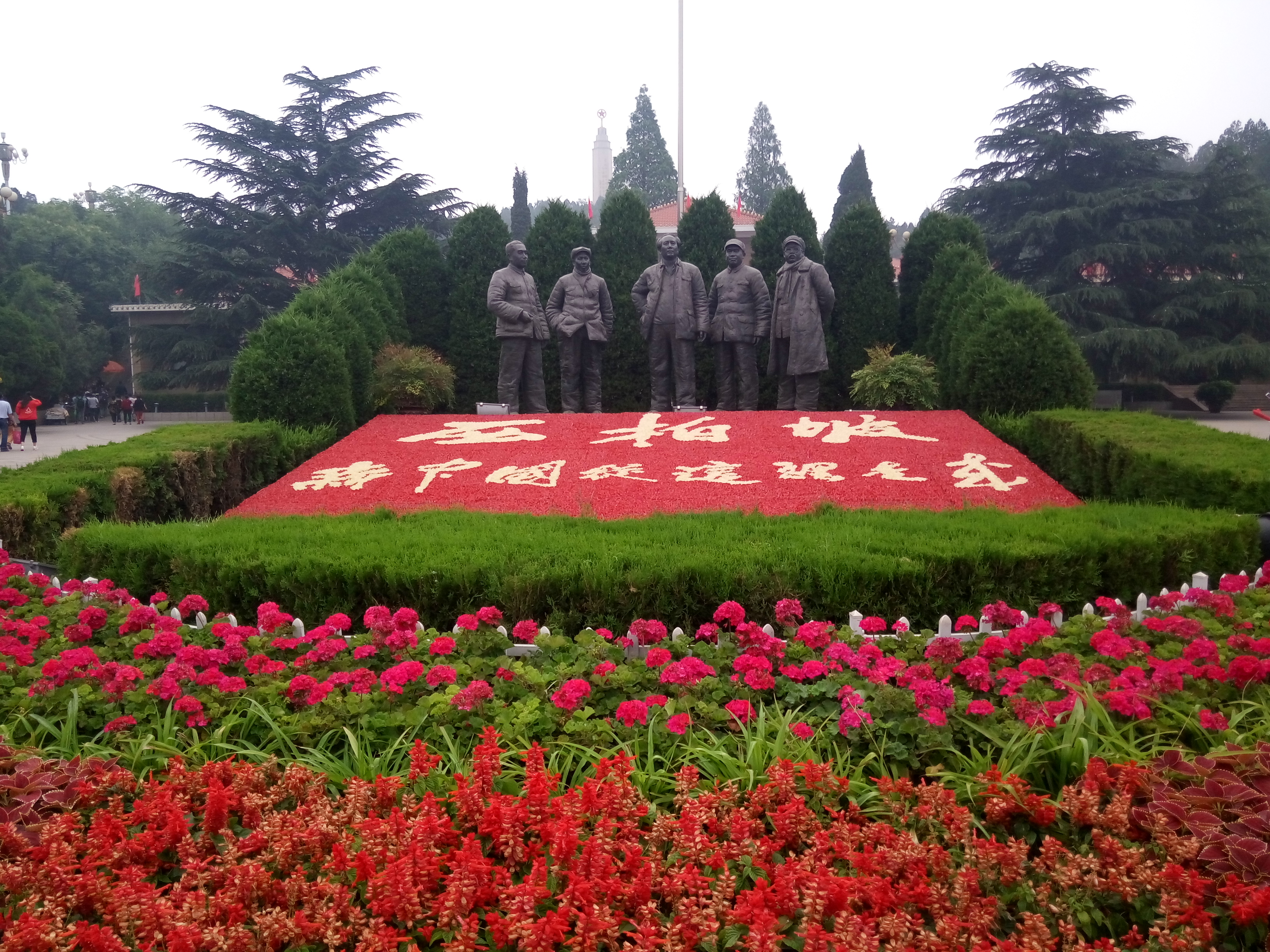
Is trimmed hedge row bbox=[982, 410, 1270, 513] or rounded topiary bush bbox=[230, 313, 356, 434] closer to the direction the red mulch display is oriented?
the trimmed hedge row

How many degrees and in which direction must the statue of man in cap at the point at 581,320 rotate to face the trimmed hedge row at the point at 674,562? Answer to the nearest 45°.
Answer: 0° — it already faces it

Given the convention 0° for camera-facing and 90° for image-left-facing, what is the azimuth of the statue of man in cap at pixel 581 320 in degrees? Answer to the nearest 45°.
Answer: approximately 0°

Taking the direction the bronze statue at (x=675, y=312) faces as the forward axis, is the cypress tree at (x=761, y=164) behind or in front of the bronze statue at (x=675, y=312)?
behind

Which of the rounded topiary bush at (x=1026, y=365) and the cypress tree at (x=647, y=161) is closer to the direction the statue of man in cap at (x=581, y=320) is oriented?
the rounded topiary bush

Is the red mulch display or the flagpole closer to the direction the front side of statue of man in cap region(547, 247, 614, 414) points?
the red mulch display
